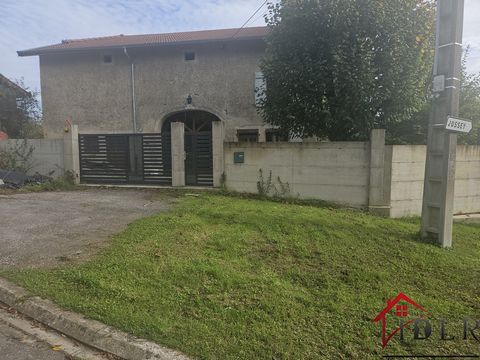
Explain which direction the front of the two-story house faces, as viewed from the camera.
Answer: facing the viewer

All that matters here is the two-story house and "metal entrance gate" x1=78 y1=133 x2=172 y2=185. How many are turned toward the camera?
2

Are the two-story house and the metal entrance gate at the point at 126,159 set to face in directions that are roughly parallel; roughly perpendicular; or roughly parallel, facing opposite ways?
roughly parallel

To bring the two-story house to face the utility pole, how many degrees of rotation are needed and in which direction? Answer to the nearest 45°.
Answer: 0° — it already faces it

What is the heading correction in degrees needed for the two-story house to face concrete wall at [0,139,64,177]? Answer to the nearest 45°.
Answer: approximately 45° to its right

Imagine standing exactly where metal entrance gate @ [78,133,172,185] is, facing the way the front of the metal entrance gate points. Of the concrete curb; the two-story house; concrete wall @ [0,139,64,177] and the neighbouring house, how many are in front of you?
1

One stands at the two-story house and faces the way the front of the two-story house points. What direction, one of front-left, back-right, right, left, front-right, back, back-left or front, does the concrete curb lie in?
front

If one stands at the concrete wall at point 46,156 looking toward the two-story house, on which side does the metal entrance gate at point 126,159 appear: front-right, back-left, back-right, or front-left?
front-right

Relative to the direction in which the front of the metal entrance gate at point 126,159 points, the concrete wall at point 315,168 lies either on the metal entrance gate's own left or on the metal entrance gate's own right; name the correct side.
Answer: on the metal entrance gate's own left

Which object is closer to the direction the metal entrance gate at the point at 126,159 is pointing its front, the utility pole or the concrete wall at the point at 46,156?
the utility pole

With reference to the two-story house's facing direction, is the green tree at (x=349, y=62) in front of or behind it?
in front

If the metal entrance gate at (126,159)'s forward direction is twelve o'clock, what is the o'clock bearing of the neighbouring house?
The neighbouring house is roughly at 5 o'clock from the metal entrance gate.

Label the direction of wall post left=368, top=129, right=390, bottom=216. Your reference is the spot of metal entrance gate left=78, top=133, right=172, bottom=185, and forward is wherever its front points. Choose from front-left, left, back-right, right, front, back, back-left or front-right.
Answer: front-left

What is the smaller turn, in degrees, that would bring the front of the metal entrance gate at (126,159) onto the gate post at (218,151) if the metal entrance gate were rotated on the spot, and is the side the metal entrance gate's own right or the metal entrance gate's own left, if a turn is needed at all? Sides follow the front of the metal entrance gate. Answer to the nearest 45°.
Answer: approximately 45° to the metal entrance gate's own left

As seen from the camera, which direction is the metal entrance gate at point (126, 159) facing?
toward the camera
